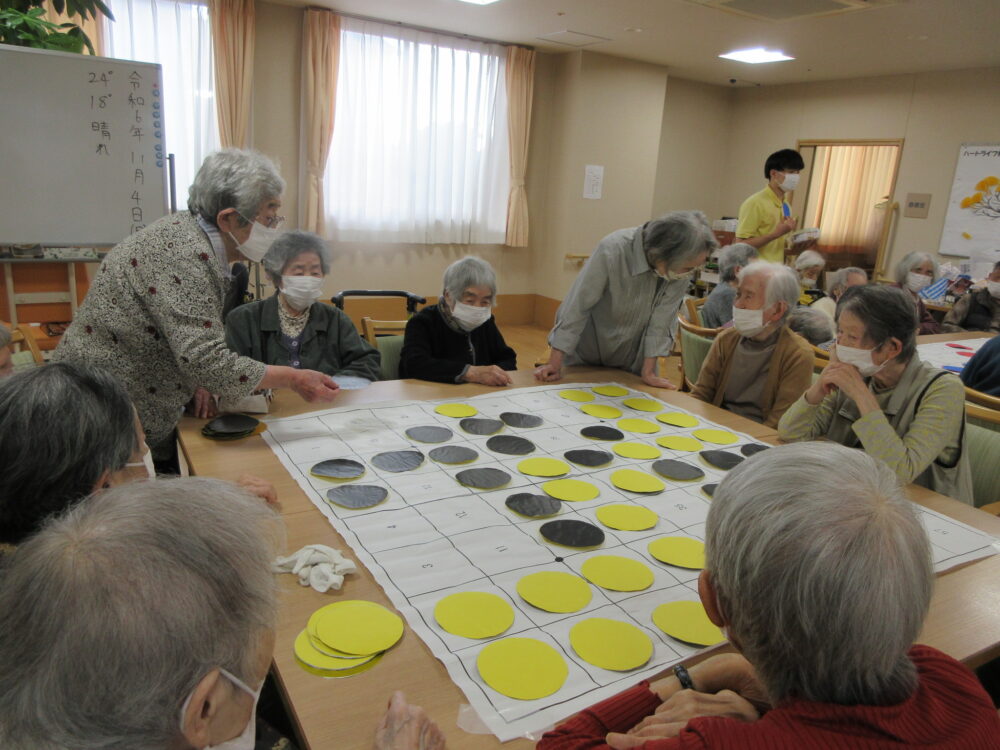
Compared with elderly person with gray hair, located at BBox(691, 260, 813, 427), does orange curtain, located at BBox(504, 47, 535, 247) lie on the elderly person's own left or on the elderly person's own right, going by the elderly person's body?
on the elderly person's own right

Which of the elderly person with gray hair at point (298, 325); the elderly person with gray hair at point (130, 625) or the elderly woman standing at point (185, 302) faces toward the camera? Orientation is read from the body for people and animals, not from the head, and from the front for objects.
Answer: the elderly person with gray hair at point (298, 325)

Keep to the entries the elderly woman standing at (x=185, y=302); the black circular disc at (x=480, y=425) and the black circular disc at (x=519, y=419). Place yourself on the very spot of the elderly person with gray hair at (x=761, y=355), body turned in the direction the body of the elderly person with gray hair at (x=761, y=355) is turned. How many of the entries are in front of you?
3

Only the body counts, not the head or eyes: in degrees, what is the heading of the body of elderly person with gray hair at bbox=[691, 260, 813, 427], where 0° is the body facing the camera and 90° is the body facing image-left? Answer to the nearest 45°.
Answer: approximately 45°

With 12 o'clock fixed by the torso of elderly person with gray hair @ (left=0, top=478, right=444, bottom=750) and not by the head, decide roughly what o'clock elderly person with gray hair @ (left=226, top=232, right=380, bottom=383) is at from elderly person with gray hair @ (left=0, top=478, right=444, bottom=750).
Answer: elderly person with gray hair @ (left=226, top=232, right=380, bottom=383) is roughly at 11 o'clock from elderly person with gray hair @ (left=0, top=478, right=444, bottom=750).

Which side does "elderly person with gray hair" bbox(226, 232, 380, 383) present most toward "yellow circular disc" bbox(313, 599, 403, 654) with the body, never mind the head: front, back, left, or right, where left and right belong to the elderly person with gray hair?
front

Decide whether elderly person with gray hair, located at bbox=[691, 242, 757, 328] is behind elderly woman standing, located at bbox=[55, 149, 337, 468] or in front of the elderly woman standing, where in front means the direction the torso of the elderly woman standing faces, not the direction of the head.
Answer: in front

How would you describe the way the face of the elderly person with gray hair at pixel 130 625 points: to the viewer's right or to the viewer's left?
to the viewer's right

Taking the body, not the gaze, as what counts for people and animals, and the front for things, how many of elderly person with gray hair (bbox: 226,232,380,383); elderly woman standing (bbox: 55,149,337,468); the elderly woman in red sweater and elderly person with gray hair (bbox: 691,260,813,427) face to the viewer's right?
1

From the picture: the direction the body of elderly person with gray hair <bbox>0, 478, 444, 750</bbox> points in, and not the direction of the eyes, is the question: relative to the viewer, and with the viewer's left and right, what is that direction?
facing away from the viewer and to the right of the viewer

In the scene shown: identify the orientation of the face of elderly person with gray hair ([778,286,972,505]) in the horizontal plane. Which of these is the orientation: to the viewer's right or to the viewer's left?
to the viewer's left

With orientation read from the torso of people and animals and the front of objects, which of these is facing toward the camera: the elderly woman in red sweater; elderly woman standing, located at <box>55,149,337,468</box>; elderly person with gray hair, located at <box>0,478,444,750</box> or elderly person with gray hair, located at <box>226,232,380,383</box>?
elderly person with gray hair, located at <box>226,232,380,383</box>

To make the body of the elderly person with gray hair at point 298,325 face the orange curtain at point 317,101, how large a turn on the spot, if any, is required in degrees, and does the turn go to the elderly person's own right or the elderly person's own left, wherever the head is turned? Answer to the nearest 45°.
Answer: approximately 180°

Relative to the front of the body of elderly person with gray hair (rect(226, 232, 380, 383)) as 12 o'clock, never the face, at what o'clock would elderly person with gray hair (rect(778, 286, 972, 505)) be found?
elderly person with gray hair (rect(778, 286, 972, 505)) is roughly at 10 o'clock from elderly person with gray hair (rect(226, 232, 380, 383)).

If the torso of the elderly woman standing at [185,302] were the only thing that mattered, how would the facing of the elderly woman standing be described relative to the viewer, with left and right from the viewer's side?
facing to the right of the viewer

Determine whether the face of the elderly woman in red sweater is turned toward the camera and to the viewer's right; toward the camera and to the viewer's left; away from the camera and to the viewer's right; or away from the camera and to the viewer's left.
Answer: away from the camera and to the viewer's left
